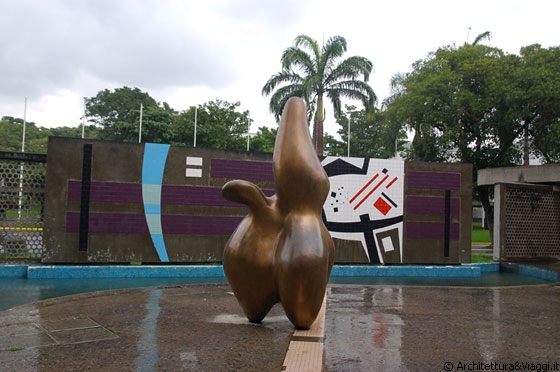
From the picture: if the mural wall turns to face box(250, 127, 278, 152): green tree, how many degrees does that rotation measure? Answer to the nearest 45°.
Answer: approximately 180°

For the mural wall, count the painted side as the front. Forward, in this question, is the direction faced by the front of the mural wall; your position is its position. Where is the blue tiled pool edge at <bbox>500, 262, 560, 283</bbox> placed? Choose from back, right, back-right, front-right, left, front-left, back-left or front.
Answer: left

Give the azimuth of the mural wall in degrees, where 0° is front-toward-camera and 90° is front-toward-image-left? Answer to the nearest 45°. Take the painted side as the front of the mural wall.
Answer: approximately 0°

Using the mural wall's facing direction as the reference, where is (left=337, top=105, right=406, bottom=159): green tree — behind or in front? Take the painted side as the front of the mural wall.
behind

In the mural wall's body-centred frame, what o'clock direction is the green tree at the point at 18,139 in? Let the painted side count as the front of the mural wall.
The green tree is roughly at 5 o'clock from the mural wall.

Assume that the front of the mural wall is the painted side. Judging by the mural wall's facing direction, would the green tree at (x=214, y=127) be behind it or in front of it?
behind

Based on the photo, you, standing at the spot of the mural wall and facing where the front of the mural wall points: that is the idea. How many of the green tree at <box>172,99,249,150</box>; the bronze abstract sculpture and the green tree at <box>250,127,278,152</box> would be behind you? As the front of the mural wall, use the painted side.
2

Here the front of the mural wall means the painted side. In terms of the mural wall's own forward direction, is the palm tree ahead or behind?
behind

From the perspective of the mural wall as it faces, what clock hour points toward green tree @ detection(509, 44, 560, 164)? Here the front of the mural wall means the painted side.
The green tree is roughly at 8 o'clock from the mural wall.

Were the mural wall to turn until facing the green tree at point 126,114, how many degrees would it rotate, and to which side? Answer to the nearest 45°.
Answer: approximately 180°

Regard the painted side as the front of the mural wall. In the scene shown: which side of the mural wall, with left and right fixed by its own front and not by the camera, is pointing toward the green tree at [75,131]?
back

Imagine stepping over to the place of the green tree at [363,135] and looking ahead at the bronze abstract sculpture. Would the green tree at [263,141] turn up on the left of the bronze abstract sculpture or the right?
right

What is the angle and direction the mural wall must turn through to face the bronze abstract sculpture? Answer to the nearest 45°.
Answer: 0° — it already faces it

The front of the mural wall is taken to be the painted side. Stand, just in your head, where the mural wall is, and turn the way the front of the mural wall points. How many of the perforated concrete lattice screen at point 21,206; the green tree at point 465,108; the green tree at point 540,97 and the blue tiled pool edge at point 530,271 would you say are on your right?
1
